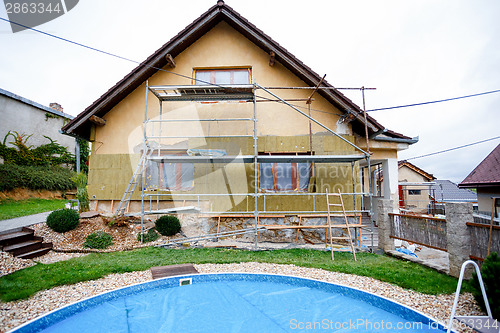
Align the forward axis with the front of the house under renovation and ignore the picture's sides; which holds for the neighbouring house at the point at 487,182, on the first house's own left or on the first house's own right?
on the first house's own left

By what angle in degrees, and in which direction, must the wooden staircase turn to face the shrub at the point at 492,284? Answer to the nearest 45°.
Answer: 0° — it already faces it

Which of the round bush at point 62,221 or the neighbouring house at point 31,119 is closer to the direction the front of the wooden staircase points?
the round bush

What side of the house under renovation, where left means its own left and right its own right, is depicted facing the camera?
front

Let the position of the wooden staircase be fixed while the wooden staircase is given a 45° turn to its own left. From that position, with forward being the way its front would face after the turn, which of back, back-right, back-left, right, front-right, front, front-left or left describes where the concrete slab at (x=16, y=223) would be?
left

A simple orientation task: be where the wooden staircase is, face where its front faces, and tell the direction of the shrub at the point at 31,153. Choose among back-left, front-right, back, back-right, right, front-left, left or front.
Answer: back-left

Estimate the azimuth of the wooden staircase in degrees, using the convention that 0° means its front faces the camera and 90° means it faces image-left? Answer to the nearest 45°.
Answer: approximately 315°

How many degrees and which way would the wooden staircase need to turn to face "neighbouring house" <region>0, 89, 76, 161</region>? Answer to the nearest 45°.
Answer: approximately 135° to its left

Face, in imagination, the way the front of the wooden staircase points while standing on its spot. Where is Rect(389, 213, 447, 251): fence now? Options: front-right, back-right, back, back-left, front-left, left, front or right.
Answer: front

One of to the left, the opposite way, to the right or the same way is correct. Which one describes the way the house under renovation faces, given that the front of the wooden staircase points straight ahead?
to the right

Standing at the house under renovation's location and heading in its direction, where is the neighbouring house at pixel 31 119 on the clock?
The neighbouring house is roughly at 4 o'clock from the house under renovation.

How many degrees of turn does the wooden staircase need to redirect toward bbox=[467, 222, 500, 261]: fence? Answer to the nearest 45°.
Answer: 0° — it already faces it

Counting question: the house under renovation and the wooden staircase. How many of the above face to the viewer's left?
0

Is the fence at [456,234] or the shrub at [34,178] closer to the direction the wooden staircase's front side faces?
the fence

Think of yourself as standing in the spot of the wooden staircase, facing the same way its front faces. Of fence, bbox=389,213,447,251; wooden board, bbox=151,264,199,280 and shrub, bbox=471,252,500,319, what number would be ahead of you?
3

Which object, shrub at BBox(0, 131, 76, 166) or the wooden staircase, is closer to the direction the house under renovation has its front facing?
the wooden staircase

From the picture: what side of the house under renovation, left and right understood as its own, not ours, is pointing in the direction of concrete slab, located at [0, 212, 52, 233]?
right
